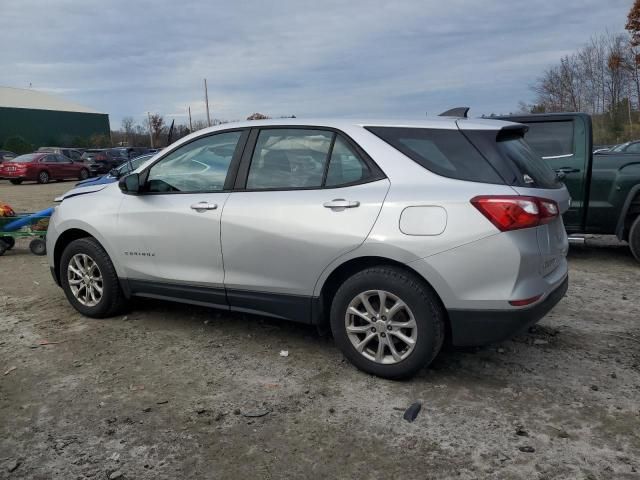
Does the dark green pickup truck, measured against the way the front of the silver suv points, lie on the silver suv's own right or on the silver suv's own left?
on the silver suv's own right

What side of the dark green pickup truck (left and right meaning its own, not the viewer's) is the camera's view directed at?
left

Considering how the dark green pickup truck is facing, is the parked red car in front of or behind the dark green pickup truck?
in front

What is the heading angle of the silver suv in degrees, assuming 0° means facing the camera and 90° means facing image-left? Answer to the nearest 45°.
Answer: approximately 135°

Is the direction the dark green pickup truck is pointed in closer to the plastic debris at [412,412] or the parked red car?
the parked red car

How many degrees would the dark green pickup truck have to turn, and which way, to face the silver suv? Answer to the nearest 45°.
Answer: approximately 90° to its left

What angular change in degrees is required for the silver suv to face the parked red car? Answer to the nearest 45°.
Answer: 0° — it already faces it
